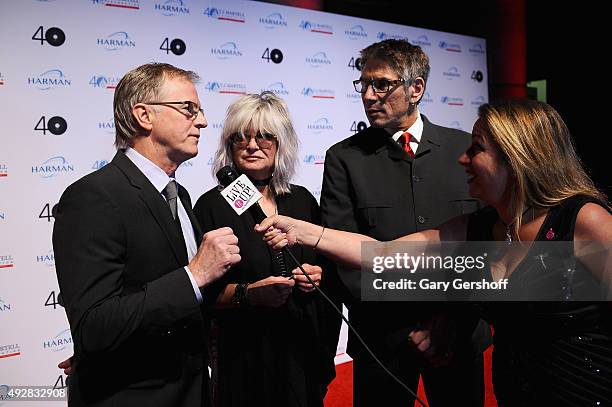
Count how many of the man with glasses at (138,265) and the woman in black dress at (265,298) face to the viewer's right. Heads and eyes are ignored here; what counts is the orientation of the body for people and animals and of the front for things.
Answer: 1

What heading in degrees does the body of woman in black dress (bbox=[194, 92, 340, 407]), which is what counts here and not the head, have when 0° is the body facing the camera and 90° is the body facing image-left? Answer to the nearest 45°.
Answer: approximately 0°

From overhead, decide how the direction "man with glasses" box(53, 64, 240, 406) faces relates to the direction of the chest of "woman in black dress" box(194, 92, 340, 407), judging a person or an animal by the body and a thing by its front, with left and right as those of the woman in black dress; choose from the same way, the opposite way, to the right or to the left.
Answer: to the left

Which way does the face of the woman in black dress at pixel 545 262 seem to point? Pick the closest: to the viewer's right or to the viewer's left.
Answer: to the viewer's left

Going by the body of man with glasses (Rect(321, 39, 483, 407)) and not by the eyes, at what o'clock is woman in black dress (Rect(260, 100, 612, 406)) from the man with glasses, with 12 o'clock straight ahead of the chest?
The woman in black dress is roughly at 11 o'clock from the man with glasses.

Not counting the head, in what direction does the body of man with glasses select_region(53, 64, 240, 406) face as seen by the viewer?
to the viewer's right

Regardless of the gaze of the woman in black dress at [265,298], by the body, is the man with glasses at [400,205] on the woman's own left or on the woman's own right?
on the woman's own left

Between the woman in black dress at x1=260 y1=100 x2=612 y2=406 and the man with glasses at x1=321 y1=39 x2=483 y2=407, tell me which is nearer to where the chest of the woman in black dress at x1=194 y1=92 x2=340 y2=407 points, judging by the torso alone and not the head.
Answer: the woman in black dress

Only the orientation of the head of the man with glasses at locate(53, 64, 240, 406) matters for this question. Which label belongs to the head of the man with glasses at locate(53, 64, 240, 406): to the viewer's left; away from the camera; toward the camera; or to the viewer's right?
to the viewer's right

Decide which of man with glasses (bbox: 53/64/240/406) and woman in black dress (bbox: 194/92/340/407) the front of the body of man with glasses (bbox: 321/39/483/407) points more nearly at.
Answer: the man with glasses

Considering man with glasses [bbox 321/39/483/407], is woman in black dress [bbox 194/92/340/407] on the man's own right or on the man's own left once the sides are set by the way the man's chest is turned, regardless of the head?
on the man's own right
